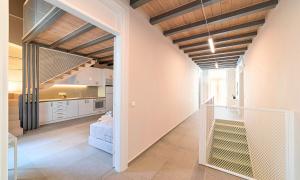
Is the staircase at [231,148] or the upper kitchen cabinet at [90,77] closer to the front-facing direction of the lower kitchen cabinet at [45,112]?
the staircase

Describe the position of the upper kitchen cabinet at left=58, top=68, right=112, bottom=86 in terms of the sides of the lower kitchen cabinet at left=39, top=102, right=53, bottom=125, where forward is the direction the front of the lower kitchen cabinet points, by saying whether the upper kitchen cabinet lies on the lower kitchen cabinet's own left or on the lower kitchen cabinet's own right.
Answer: on the lower kitchen cabinet's own left

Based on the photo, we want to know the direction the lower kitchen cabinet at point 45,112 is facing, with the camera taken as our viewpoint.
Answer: facing the viewer and to the right of the viewer

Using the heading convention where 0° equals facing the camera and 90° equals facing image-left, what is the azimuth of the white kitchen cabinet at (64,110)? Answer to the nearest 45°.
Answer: approximately 315°

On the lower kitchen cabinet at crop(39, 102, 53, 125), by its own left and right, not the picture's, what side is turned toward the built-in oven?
left

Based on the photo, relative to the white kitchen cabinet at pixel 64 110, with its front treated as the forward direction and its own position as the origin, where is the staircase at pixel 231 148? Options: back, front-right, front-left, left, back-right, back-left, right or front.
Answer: front

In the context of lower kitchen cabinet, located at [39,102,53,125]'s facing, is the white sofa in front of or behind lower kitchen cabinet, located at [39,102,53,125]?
in front

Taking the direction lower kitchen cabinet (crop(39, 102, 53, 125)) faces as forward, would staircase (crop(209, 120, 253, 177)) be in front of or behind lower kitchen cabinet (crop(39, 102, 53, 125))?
in front
